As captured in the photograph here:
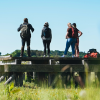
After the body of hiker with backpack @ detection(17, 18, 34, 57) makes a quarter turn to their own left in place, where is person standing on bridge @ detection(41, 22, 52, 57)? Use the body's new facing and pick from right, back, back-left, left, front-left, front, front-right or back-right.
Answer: back

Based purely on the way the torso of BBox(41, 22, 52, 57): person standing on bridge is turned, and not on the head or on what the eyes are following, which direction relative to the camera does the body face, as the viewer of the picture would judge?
away from the camera

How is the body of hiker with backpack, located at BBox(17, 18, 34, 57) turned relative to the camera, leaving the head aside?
away from the camera
